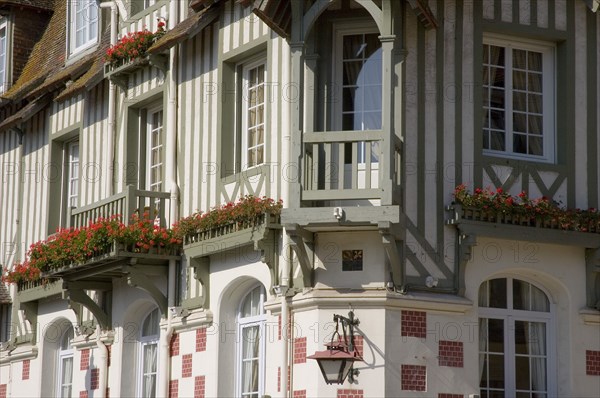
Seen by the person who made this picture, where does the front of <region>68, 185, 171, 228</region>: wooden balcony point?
facing the viewer and to the left of the viewer
